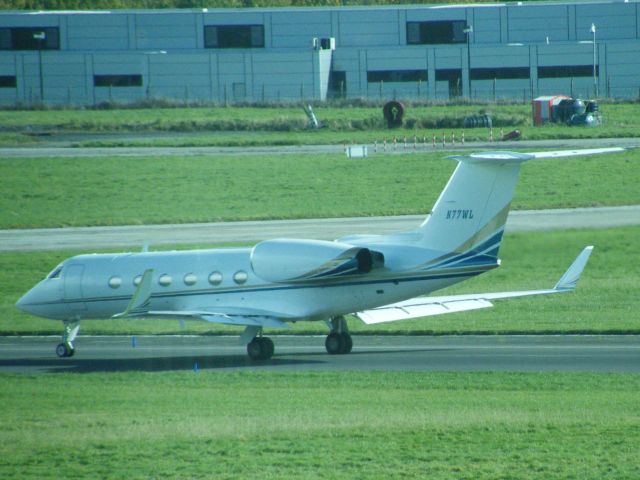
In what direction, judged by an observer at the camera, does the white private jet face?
facing away from the viewer and to the left of the viewer
